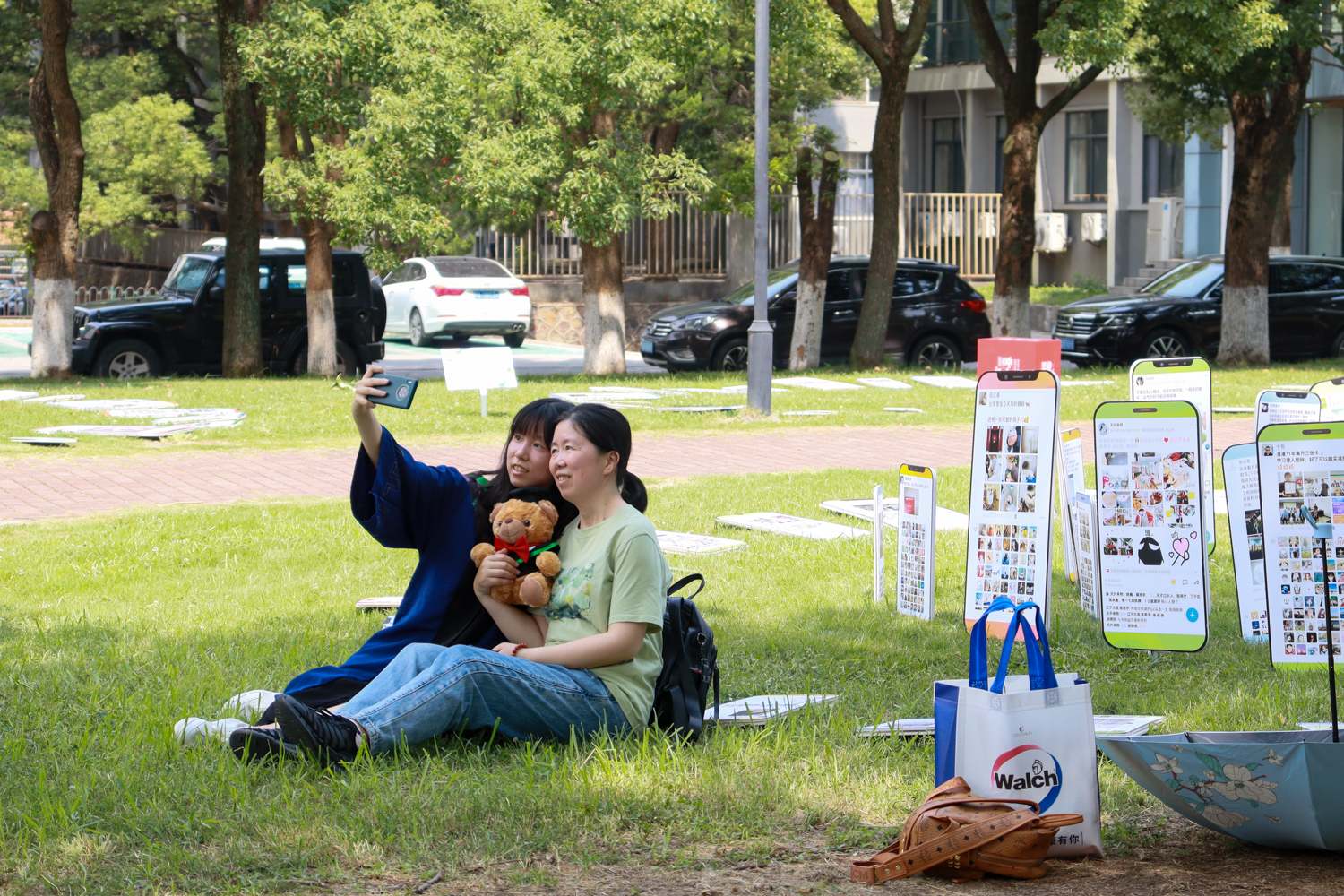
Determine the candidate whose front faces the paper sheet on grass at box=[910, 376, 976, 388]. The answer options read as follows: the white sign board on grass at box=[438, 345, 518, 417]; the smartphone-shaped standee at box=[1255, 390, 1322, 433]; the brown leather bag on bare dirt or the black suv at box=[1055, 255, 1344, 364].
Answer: the black suv

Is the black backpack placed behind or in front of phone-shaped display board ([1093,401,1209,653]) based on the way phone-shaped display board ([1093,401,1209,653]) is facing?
in front

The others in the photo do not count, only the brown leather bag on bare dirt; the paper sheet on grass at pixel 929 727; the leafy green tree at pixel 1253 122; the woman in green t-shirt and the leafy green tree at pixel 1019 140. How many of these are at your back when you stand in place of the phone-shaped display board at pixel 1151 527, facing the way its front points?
2

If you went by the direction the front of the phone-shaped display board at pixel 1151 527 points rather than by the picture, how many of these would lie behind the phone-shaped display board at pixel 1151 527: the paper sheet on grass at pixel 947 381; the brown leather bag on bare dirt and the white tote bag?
1

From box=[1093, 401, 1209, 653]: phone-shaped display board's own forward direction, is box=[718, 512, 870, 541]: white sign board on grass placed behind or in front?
behind

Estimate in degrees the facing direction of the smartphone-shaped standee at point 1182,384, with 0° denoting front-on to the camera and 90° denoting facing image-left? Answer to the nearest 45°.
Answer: approximately 0°

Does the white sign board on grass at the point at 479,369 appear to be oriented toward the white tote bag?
yes

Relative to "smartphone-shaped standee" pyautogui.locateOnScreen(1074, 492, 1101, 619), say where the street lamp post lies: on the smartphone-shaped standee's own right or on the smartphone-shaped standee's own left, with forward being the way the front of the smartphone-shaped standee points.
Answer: on the smartphone-shaped standee's own right

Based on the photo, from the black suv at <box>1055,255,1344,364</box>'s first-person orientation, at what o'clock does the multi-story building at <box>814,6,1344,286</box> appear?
The multi-story building is roughly at 4 o'clock from the black suv.

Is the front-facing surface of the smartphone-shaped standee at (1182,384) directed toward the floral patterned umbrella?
yes
